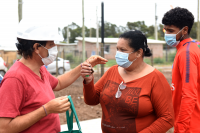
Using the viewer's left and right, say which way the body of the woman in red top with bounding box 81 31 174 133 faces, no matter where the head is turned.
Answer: facing the viewer and to the left of the viewer

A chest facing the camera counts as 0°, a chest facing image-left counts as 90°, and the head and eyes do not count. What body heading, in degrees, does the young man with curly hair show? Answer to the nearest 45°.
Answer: approximately 90°

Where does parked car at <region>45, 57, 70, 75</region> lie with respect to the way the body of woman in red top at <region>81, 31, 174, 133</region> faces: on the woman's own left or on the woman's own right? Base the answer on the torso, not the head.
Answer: on the woman's own right

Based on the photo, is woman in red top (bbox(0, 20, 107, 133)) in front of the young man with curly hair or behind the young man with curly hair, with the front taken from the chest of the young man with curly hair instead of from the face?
in front

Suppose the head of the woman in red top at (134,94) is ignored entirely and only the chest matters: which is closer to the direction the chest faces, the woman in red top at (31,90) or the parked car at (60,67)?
the woman in red top

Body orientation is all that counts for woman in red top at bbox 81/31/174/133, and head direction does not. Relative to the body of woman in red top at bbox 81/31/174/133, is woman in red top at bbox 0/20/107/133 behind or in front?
in front

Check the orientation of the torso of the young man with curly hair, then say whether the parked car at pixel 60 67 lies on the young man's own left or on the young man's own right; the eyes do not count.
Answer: on the young man's own right

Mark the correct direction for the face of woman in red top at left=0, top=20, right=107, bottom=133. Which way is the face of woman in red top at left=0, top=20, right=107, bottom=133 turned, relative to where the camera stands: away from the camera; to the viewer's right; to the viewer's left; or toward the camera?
to the viewer's right

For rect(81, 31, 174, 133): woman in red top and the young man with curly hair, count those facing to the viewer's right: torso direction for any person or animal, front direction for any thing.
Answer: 0
